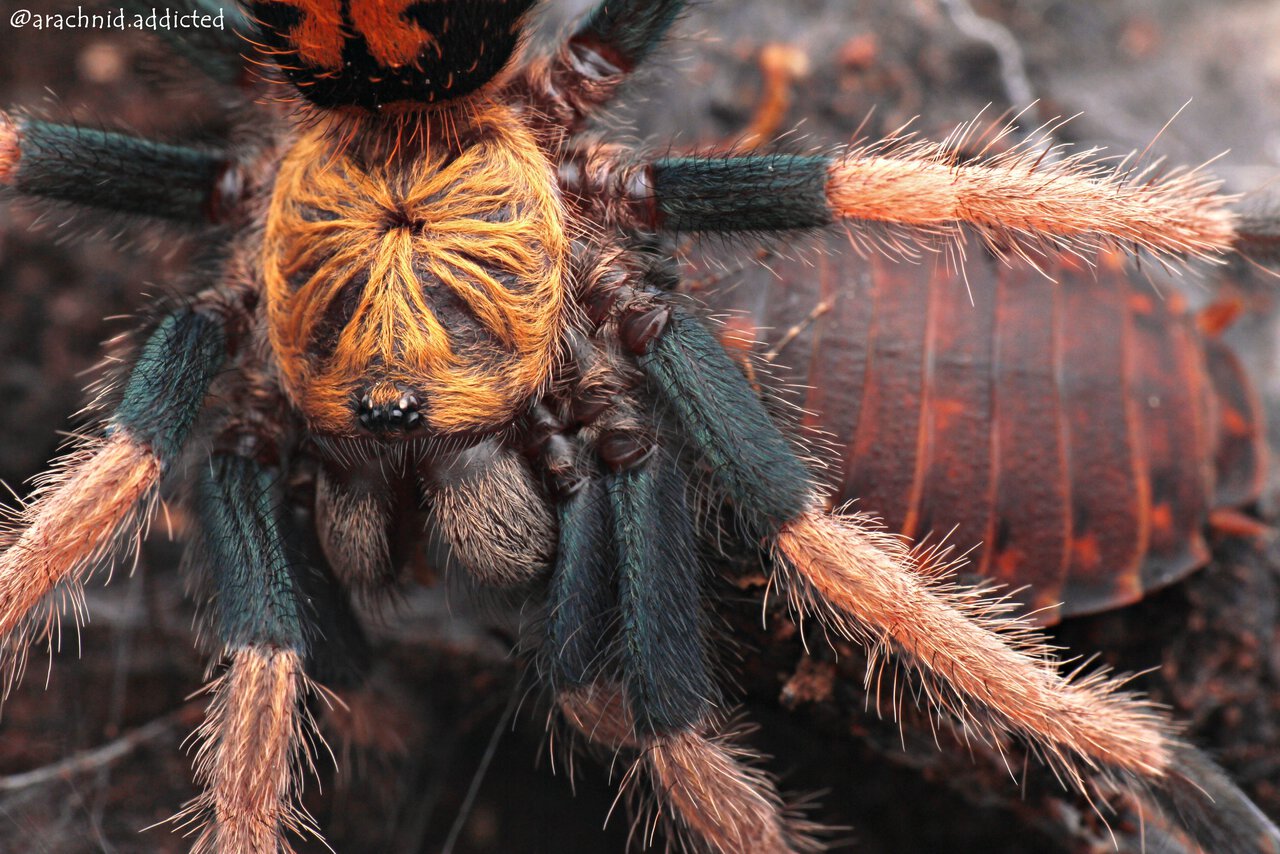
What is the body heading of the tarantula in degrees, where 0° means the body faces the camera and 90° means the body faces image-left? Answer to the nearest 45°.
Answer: approximately 0°

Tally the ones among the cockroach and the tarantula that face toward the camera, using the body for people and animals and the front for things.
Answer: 1

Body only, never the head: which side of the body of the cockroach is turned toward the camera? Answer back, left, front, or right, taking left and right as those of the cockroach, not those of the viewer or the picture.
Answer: left

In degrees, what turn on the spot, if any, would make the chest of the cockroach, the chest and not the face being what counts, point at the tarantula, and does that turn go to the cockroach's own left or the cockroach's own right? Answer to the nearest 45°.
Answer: approximately 45° to the cockroach's own left

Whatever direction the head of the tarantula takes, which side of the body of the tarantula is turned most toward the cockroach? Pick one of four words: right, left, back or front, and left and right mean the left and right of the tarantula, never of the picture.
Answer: left
